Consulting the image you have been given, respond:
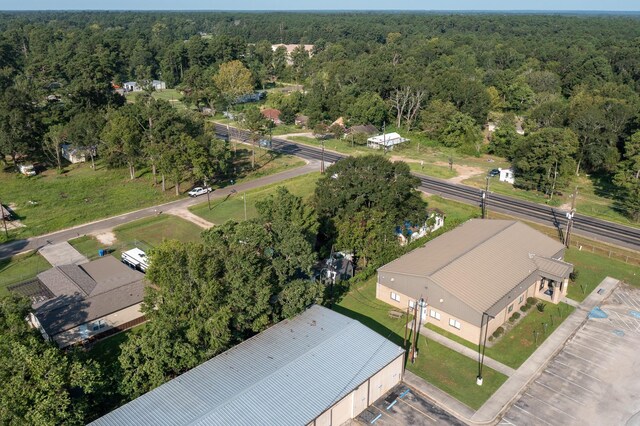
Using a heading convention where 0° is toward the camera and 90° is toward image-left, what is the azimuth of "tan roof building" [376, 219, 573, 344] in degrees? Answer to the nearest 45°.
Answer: approximately 315°

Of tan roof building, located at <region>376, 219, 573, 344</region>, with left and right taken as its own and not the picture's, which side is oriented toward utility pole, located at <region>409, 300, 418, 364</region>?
right

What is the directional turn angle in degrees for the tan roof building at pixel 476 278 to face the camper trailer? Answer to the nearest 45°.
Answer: approximately 135° to its right

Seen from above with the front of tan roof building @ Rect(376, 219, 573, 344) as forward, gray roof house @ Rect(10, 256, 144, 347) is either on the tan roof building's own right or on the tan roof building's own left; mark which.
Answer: on the tan roof building's own right

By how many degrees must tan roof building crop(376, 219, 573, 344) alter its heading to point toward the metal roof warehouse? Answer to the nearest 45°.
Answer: approximately 90° to its right
